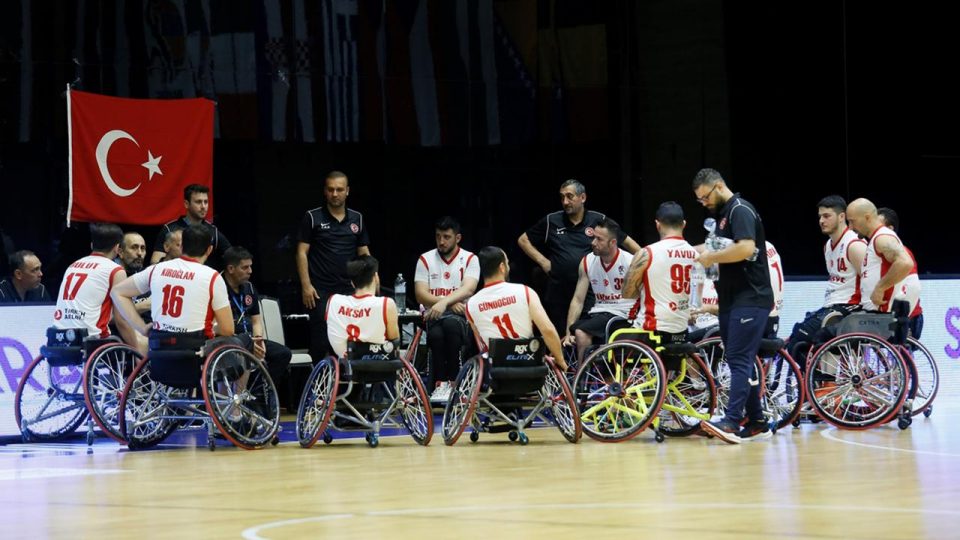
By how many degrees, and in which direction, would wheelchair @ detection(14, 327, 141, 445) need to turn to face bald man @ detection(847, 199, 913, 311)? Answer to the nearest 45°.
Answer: approximately 45° to its right

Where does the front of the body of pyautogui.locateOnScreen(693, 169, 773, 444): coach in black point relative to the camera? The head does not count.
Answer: to the viewer's left

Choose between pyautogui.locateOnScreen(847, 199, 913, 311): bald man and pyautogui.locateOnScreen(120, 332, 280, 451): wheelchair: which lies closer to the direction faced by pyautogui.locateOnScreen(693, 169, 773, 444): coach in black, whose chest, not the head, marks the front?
the wheelchair

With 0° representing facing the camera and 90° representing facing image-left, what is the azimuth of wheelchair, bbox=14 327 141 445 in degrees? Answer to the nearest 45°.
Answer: approximately 225°

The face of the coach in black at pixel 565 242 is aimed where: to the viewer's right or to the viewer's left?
to the viewer's left

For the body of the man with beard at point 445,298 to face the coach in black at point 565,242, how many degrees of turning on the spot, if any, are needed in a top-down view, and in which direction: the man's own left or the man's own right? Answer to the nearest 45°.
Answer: approximately 135° to the man's own left

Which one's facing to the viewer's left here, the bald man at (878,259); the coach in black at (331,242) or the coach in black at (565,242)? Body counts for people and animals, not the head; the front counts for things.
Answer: the bald man

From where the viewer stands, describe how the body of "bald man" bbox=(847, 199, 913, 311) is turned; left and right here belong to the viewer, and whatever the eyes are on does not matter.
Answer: facing to the left of the viewer
